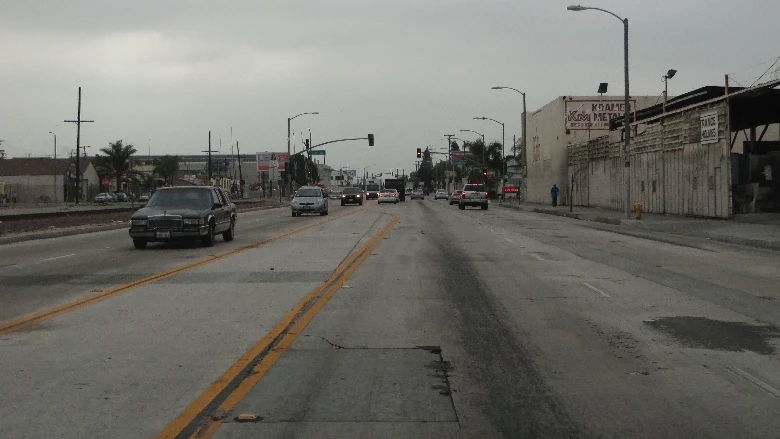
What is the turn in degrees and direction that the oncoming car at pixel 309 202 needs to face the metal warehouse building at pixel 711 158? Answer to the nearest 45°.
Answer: approximately 45° to its left

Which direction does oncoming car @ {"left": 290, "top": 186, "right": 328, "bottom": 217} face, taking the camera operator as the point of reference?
facing the viewer

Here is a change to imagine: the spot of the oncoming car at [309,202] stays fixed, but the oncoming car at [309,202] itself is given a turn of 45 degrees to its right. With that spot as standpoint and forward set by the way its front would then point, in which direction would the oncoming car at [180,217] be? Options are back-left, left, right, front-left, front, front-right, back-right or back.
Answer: front-left
